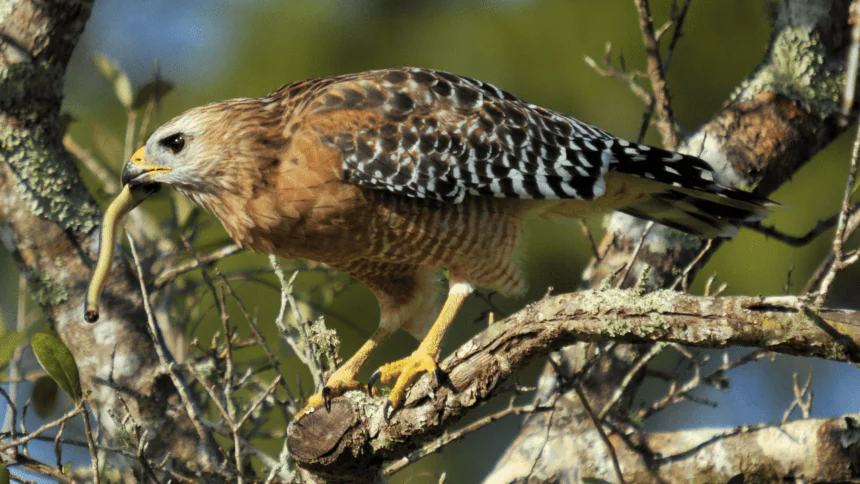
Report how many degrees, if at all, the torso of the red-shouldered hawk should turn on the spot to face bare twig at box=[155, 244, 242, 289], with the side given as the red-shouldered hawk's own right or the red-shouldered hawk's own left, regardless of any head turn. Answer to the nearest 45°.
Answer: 0° — it already faces it

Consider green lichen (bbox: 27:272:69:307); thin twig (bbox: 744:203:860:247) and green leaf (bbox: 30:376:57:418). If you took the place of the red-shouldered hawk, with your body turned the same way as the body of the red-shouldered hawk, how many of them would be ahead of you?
2

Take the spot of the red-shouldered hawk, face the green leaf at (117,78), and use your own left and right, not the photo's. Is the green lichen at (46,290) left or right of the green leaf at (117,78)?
left

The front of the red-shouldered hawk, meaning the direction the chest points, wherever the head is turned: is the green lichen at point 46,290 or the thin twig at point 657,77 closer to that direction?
the green lichen

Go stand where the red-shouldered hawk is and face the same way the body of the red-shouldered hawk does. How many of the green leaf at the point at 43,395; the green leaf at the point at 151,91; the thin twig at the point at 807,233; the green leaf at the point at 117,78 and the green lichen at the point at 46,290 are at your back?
1

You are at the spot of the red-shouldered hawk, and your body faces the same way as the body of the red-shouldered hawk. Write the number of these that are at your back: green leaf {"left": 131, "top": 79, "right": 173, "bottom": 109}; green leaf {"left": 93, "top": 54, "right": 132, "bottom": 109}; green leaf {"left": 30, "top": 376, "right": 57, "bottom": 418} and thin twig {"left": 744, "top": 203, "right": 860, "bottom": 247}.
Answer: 1

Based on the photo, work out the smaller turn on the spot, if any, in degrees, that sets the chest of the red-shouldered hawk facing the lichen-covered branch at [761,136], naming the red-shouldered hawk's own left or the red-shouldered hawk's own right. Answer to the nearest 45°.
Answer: approximately 135° to the red-shouldered hawk's own right

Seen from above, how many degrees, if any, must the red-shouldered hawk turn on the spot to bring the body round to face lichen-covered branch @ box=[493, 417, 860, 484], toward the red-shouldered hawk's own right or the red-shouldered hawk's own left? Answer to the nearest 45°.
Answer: approximately 180°

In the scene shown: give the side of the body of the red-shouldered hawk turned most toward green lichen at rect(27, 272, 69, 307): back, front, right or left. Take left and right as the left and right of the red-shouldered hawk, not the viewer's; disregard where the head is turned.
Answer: front

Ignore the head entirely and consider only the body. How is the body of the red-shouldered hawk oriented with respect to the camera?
to the viewer's left

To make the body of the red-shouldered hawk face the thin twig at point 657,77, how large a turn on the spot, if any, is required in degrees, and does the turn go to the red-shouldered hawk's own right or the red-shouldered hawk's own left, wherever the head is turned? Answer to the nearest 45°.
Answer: approximately 135° to the red-shouldered hawk's own right

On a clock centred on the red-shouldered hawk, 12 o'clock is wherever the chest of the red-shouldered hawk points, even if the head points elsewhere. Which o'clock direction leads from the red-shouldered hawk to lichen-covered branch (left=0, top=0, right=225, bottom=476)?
The lichen-covered branch is roughly at 12 o'clock from the red-shouldered hawk.
